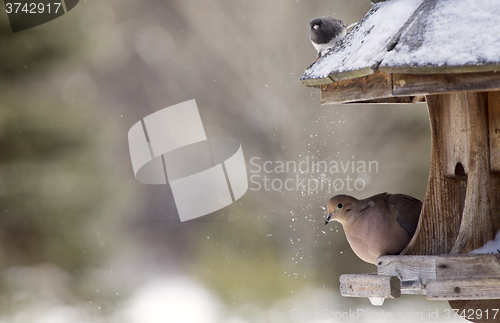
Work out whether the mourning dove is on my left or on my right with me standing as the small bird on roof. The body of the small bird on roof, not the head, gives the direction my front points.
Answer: on my left

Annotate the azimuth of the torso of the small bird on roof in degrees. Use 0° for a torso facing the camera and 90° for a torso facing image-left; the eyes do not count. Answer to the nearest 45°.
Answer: approximately 45°
